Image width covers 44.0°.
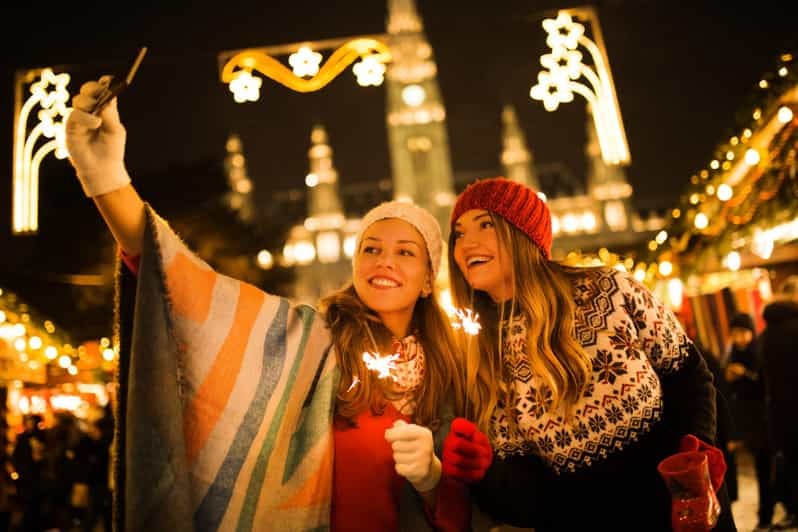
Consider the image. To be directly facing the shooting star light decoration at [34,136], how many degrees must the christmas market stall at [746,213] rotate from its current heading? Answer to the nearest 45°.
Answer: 0° — it already faces it

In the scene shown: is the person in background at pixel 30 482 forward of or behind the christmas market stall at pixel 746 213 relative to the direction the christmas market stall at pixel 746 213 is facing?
forward

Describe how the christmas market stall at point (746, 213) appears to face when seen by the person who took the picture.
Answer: facing the viewer and to the left of the viewer
